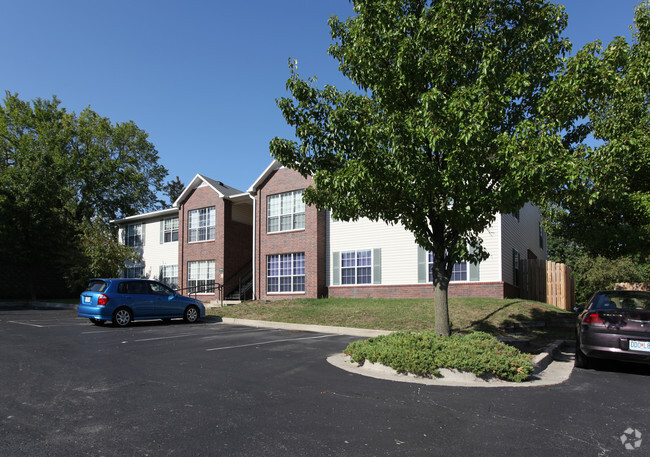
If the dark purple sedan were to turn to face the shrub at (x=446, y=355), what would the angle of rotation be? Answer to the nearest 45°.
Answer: approximately 135° to its left

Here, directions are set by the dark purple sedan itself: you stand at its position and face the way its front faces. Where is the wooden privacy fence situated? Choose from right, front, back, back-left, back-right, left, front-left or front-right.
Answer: front

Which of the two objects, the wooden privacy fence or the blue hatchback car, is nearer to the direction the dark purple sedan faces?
the wooden privacy fence

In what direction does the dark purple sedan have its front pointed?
away from the camera

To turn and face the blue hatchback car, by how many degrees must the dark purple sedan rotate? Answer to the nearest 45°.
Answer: approximately 90° to its left

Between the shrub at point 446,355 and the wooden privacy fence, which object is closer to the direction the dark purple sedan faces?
the wooden privacy fence

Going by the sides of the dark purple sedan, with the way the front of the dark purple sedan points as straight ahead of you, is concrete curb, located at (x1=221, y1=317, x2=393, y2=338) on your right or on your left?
on your left

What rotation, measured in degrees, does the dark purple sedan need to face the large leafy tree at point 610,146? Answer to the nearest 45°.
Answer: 0° — it already faces it

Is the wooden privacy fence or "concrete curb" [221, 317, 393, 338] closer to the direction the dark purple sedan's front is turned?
the wooden privacy fence
